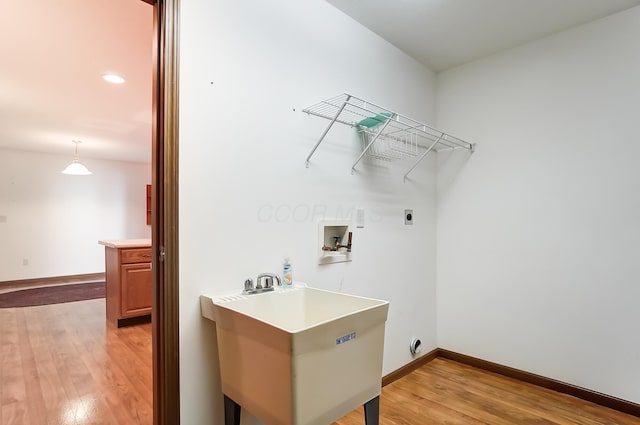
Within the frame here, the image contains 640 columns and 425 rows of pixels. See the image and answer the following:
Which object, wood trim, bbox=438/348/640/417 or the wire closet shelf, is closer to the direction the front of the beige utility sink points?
the wood trim

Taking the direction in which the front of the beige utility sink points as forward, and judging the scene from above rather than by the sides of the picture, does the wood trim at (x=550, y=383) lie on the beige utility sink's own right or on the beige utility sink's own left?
on the beige utility sink's own left

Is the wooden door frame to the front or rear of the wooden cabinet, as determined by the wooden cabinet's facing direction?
to the front

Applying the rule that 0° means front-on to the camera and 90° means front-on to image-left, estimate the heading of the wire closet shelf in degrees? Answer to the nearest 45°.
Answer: approximately 315°

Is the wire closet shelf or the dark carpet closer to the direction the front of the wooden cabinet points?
the wire closet shelf

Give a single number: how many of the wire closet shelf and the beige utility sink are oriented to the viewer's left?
0

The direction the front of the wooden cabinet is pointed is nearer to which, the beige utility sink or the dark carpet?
the beige utility sink

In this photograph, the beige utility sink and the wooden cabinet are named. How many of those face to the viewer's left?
0

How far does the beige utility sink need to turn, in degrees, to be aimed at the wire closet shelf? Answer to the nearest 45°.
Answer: approximately 90° to its left

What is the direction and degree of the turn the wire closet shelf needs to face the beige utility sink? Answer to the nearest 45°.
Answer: approximately 45° to its right

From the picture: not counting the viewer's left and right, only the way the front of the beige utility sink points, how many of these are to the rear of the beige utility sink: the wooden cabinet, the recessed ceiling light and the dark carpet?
3

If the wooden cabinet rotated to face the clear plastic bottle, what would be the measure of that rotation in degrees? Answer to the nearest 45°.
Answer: approximately 45° to its right

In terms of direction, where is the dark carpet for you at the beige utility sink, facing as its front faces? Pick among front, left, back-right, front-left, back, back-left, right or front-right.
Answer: back
